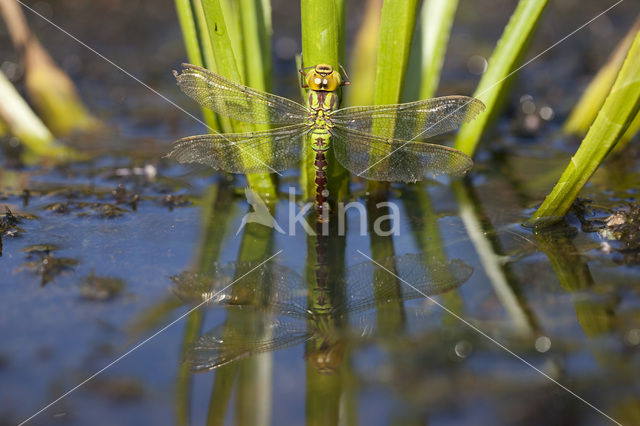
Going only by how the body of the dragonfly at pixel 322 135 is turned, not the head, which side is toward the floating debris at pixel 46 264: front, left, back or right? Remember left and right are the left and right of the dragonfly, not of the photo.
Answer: left

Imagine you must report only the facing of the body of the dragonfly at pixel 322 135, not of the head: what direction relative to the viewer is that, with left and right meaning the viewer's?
facing away from the viewer

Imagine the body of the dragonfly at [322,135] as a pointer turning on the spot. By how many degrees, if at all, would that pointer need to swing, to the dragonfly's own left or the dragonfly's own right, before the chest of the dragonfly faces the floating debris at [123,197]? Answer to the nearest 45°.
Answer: approximately 90° to the dragonfly's own left

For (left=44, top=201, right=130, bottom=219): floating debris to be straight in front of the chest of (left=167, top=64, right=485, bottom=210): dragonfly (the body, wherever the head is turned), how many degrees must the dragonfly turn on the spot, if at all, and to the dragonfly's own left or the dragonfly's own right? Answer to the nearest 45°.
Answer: approximately 90° to the dragonfly's own left
